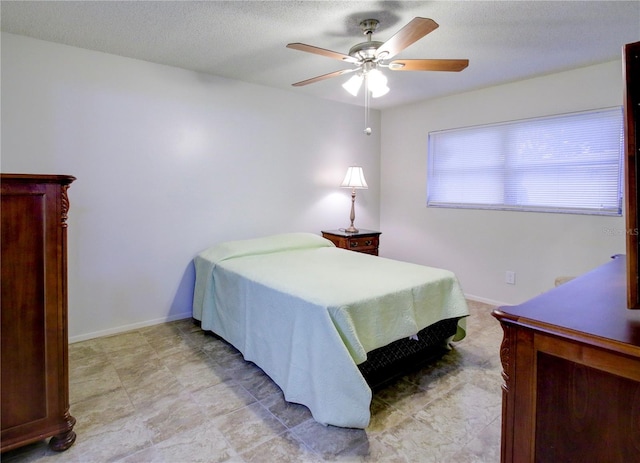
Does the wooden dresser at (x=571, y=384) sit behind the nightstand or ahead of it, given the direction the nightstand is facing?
ahead

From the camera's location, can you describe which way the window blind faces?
facing the viewer and to the left of the viewer

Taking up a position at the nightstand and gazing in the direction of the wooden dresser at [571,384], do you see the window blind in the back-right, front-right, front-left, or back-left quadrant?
front-left

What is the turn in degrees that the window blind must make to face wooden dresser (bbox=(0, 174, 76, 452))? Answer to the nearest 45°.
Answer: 0° — it already faces it

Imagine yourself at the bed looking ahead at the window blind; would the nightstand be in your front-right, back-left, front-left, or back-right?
front-left

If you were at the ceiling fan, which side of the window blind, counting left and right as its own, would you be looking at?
front

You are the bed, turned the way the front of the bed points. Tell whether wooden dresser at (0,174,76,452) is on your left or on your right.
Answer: on your right

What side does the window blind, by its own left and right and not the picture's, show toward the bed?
front

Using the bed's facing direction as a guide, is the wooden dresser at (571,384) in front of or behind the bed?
in front

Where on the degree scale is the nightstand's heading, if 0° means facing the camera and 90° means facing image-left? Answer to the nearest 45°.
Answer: approximately 315°

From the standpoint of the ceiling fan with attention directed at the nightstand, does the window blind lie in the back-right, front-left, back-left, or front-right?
front-right

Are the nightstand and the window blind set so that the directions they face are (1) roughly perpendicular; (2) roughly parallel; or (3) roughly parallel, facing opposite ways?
roughly perpendicular

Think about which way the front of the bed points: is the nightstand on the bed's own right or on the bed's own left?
on the bed's own left

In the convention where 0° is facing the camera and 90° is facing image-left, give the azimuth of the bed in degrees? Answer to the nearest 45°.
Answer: approximately 315°

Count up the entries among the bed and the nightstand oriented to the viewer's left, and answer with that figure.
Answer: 0

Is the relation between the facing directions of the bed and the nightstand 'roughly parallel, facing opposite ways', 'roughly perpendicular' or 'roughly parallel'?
roughly parallel
